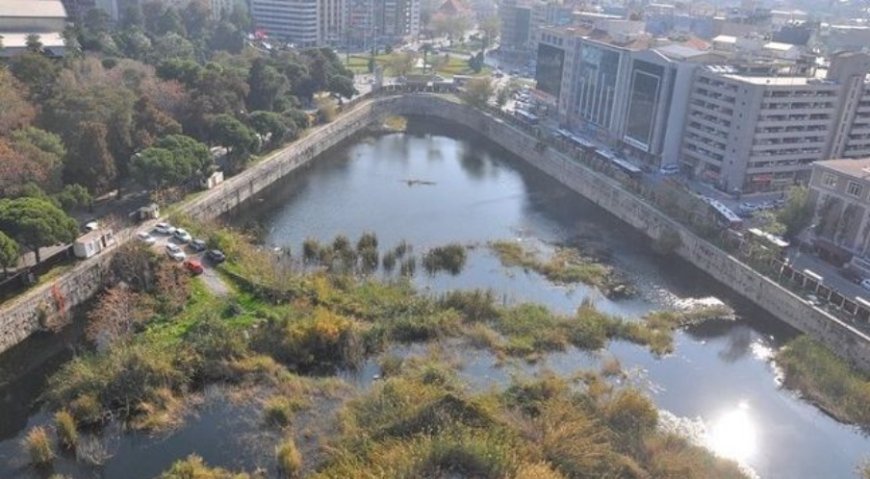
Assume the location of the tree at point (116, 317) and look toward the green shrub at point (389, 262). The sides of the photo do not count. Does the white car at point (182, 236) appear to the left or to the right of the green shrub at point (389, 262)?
left

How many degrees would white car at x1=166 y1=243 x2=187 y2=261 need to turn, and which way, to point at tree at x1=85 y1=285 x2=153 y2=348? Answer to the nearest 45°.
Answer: approximately 90° to its right

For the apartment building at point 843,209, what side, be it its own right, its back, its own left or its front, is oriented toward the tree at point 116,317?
front

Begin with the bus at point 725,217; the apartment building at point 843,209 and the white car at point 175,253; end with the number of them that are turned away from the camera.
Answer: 0

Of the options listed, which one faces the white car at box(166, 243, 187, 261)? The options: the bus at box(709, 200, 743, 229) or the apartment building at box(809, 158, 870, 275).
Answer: the apartment building

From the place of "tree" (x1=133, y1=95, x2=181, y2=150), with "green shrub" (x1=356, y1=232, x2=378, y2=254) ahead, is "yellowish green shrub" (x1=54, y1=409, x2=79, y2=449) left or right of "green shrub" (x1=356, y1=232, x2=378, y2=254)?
right

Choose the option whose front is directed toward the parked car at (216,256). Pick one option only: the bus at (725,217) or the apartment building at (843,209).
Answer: the apartment building

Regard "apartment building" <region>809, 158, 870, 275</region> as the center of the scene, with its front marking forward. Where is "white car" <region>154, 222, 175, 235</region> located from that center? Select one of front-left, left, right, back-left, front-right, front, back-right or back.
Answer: front

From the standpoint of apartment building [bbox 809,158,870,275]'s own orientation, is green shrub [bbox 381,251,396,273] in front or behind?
in front

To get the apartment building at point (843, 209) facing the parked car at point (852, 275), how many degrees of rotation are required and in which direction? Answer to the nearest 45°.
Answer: approximately 45° to its left

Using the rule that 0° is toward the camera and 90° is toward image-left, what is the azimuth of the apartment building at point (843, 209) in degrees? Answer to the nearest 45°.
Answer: approximately 45°

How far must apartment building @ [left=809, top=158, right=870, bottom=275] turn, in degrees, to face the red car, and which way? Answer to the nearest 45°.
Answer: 0° — it already faces it

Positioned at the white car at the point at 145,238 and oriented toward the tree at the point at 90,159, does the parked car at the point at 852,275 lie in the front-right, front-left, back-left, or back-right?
back-right

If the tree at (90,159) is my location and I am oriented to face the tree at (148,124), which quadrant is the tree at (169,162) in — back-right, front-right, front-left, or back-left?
front-right

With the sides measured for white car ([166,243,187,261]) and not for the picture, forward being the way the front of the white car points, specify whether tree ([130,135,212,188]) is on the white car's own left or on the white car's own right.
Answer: on the white car's own left

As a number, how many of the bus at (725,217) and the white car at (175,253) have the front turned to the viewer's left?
0
